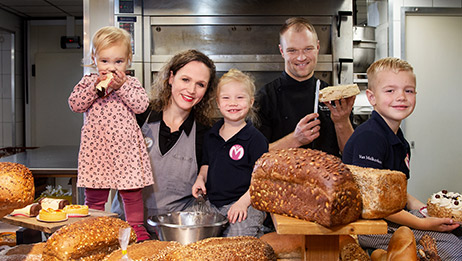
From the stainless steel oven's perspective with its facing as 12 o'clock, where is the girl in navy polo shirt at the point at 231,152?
The girl in navy polo shirt is roughly at 12 o'clock from the stainless steel oven.

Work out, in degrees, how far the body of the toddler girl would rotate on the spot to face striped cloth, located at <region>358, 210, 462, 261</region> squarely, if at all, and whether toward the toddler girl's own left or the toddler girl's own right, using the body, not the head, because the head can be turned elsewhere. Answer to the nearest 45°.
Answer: approximately 45° to the toddler girl's own left

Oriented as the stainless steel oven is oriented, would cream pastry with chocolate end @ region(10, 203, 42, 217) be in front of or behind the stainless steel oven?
in front

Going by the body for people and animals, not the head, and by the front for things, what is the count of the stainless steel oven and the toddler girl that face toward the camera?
2

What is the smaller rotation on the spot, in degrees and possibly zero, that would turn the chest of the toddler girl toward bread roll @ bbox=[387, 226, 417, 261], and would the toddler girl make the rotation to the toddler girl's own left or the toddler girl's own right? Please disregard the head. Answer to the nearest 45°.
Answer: approximately 45° to the toddler girl's own left

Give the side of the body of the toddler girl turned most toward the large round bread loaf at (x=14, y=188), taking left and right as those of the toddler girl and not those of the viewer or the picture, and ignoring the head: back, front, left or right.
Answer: right

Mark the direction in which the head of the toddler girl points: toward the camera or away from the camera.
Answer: toward the camera

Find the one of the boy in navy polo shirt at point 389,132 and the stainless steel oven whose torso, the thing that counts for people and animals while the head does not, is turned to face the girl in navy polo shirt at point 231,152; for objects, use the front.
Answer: the stainless steel oven

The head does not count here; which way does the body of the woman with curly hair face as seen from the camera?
toward the camera

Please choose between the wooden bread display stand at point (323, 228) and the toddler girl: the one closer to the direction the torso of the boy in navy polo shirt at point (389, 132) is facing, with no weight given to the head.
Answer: the wooden bread display stand

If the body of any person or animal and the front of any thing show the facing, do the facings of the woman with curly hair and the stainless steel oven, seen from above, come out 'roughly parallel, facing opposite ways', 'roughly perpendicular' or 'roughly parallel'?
roughly parallel

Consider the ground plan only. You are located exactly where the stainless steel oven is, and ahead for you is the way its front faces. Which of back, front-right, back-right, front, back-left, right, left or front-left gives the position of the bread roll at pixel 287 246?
front

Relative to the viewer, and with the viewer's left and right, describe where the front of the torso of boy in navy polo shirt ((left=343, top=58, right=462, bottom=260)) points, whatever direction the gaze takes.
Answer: facing the viewer and to the right of the viewer

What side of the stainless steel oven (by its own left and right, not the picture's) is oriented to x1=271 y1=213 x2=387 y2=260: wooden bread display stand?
front

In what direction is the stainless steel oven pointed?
toward the camera
